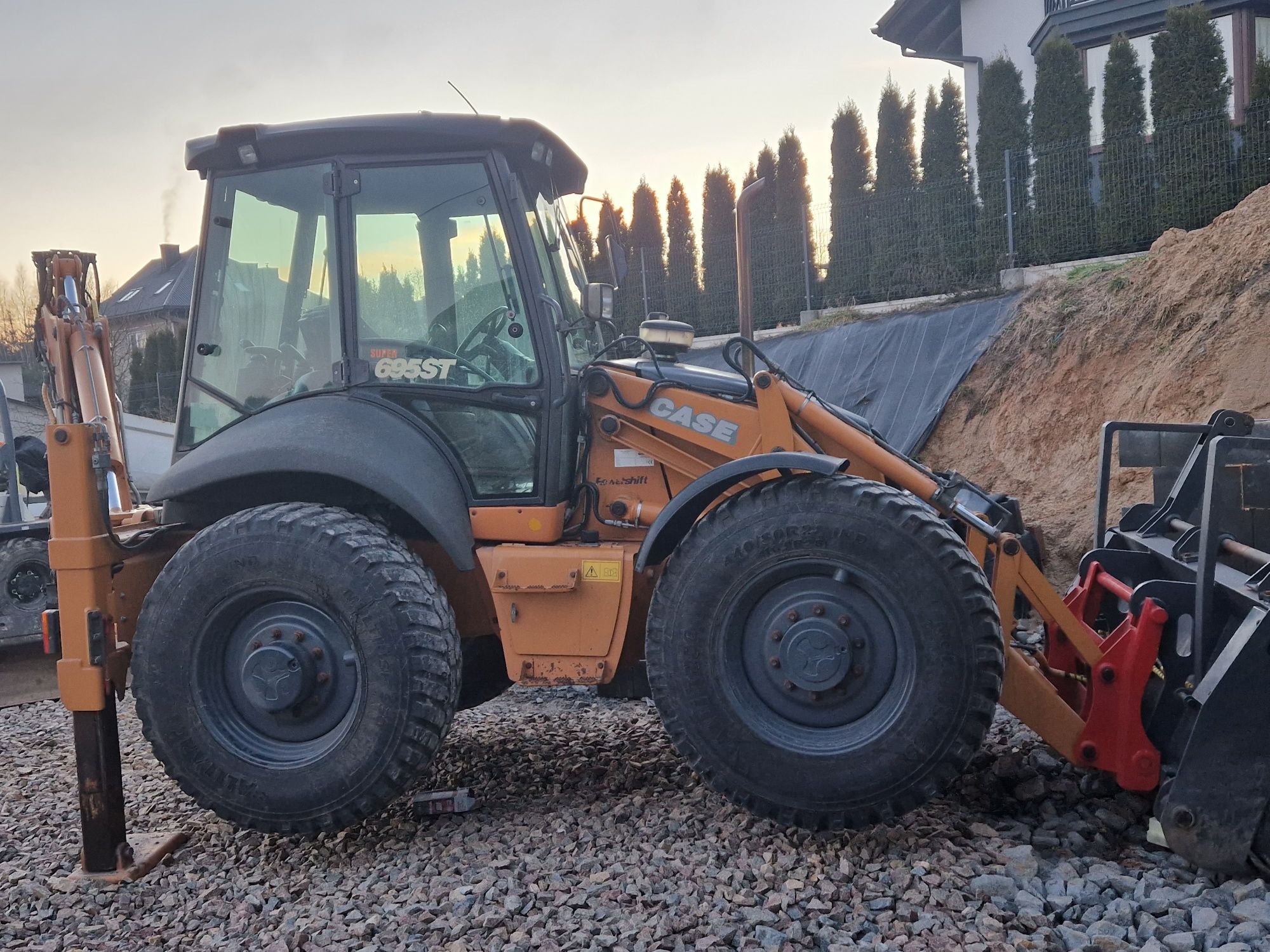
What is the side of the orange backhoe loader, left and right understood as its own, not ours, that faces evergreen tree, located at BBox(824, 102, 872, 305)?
left

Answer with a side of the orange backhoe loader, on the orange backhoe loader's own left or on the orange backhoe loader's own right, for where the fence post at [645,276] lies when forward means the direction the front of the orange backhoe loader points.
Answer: on the orange backhoe loader's own left

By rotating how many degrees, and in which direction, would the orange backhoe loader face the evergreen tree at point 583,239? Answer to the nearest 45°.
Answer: approximately 90° to its left

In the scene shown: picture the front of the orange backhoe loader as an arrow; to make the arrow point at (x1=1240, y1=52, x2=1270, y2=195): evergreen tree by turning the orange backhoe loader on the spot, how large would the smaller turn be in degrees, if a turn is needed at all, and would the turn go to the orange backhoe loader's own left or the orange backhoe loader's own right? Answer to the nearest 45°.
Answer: approximately 45° to the orange backhoe loader's own left

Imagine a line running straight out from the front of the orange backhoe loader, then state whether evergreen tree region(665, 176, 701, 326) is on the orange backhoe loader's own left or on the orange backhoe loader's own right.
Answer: on the orange backhoe loader's own left

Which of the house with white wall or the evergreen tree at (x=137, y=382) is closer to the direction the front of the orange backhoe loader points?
the house with white wall

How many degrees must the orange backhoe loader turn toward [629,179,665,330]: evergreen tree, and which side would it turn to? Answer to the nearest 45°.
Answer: approximately 90° to its left

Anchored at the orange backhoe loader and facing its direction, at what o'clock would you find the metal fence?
The metal fence is roughly at 10 o'clock from the orange backhoe loader.

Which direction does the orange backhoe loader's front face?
to the viewer's right

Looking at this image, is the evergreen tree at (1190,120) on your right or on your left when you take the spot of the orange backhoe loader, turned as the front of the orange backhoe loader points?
on your left
